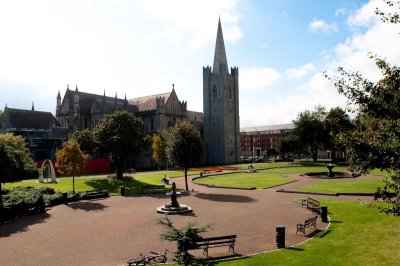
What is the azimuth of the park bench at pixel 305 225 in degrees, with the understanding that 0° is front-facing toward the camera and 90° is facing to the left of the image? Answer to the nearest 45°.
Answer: approximately 135°

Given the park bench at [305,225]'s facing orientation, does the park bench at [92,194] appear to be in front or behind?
in front

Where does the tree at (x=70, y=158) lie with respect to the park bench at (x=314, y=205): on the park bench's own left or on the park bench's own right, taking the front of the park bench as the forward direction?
on the park bench's own right

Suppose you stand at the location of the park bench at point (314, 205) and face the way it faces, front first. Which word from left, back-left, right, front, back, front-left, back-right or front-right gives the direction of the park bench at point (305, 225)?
front-left

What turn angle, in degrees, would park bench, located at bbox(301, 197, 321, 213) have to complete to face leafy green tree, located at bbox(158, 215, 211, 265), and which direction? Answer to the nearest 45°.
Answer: approximately 45° to its left

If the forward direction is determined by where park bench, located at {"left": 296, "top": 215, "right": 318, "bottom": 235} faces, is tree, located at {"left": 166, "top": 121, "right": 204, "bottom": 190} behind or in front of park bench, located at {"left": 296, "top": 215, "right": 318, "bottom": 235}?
in front

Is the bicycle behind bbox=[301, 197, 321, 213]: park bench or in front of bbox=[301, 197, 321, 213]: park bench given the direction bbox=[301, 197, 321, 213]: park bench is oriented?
in front

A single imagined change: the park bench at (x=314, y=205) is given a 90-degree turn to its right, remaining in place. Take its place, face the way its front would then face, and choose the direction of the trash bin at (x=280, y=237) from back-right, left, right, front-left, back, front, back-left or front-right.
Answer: back-left

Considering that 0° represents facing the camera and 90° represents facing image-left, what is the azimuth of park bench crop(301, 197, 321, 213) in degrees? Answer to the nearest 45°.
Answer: approximately 45°
